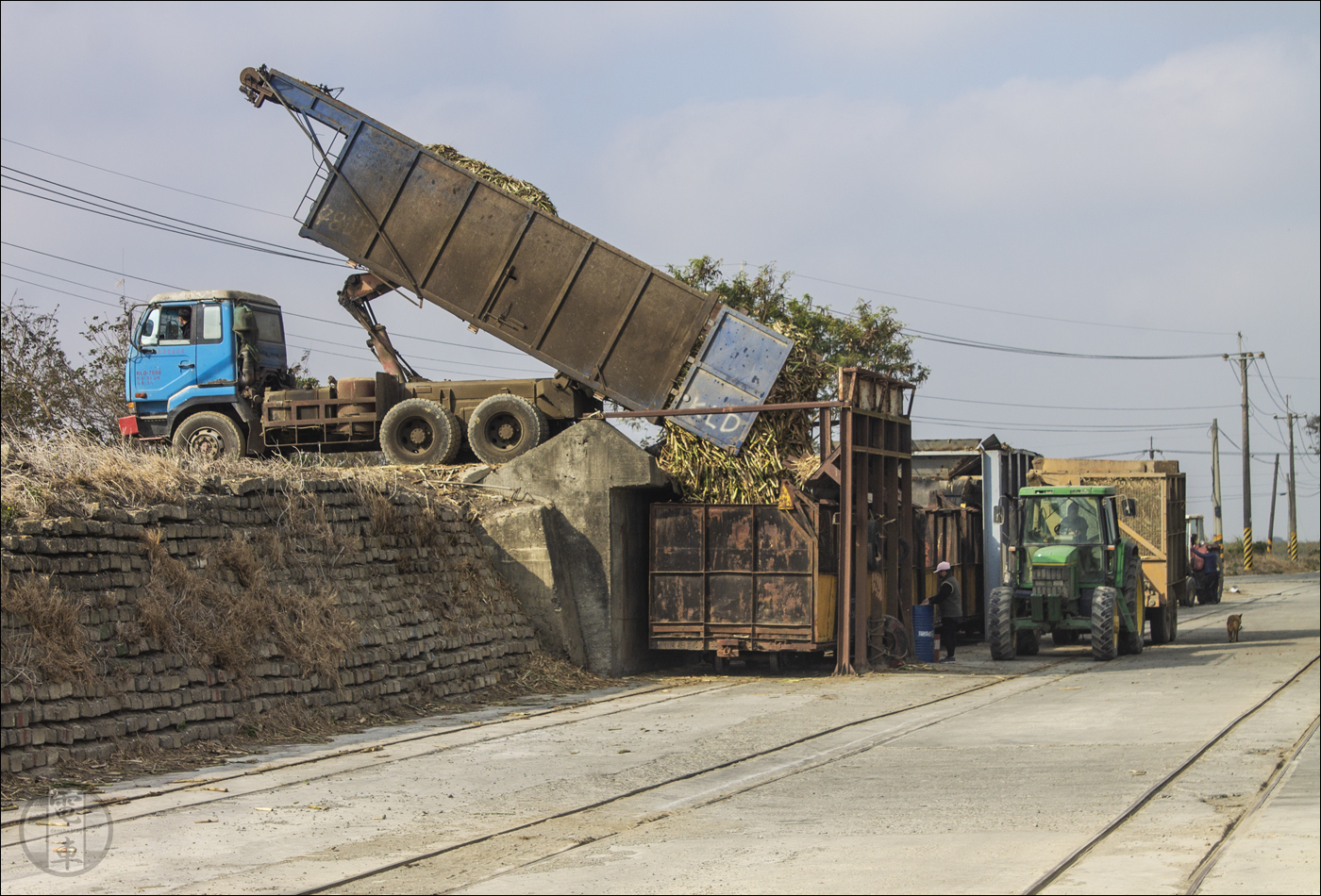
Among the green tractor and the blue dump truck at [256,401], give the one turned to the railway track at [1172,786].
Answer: the green tractor

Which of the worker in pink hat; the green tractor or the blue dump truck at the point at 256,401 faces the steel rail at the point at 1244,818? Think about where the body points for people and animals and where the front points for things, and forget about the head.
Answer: the green tractor

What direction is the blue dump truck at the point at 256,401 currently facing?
to the viewer's left

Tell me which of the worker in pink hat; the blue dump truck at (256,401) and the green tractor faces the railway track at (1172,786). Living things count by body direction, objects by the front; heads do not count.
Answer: the green tractor

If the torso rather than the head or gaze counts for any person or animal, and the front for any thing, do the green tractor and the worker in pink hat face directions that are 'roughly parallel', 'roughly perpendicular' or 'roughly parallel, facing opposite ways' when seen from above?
roughly perpendicular

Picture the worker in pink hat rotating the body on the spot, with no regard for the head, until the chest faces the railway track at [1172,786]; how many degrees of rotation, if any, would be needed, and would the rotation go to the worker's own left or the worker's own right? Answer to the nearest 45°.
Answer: approximately 90° to the worker's own left

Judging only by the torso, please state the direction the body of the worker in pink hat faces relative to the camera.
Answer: to the viewer's left

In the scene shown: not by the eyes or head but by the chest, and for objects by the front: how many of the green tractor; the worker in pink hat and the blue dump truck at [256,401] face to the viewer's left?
2

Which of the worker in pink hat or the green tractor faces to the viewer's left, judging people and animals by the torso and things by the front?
the worker in pink hat

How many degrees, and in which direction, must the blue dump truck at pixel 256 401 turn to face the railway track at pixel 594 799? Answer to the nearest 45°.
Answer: approximately 90° to its left

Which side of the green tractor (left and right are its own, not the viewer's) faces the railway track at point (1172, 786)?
front

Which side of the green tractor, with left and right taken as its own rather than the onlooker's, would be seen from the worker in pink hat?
right

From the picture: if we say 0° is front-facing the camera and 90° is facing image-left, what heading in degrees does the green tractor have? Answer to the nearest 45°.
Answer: approximately 0°
